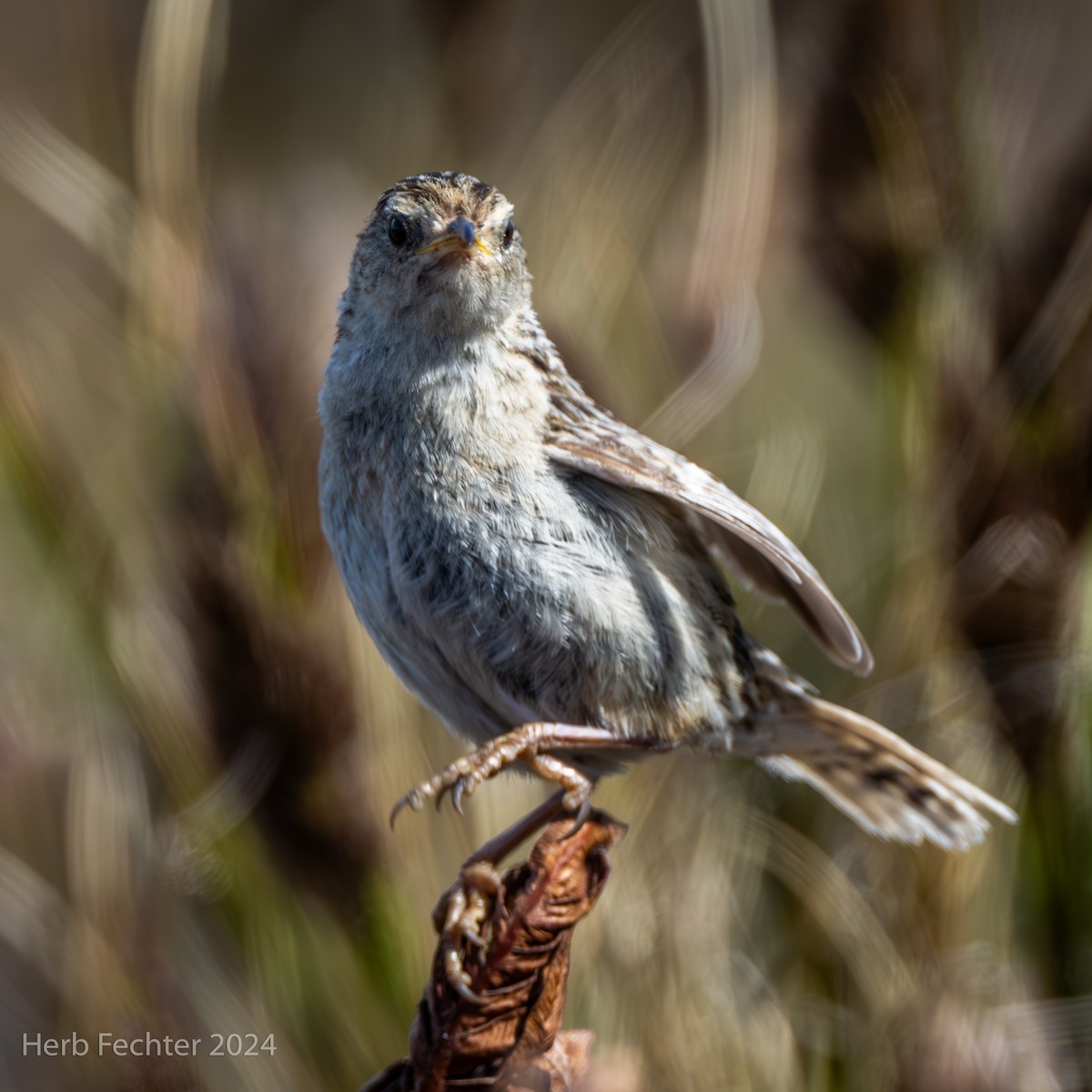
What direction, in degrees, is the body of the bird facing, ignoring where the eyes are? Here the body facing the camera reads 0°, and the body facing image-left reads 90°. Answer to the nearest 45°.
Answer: approximately 45°
